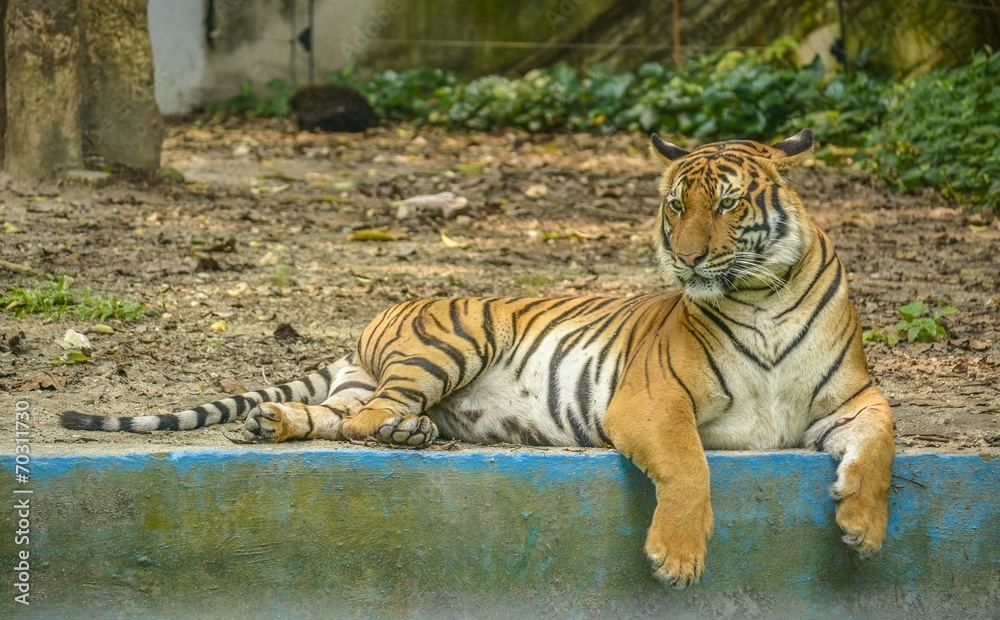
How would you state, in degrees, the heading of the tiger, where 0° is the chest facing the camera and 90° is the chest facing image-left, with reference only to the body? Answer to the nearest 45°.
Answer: approximately 315°

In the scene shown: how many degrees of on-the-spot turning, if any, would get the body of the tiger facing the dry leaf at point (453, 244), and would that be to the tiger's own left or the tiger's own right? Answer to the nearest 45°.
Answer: approximately 135° to the tiger's own left

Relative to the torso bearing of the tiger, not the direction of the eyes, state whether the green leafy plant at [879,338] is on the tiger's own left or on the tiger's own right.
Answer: on the tiger's own left

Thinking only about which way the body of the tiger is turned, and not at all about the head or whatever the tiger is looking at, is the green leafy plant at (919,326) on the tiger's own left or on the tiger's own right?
on the tiger's own left

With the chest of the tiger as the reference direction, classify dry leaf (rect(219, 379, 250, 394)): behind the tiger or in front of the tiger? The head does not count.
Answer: behind

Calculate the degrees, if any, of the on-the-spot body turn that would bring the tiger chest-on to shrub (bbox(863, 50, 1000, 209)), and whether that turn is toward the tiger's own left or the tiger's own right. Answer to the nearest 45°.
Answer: approximately 90° to the tiger's own left

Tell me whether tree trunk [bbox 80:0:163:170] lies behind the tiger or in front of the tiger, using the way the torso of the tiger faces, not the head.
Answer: behind
